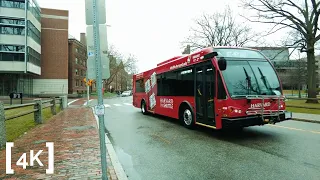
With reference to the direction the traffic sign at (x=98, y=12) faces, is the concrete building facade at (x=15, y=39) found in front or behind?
in front

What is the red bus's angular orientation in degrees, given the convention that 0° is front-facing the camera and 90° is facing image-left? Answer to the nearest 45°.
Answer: approximately 315°

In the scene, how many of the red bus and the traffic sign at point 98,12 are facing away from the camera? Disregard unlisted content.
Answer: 1

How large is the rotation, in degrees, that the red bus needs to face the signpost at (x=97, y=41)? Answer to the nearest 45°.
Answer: approximately 90° to its right

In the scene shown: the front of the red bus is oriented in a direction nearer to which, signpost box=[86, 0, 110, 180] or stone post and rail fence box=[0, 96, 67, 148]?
the signpost

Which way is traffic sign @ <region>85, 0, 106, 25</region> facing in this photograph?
away from the camera

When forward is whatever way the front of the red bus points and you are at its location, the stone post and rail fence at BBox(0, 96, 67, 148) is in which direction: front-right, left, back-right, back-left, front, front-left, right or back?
back-right

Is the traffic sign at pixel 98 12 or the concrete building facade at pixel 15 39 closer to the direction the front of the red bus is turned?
the traffic sign

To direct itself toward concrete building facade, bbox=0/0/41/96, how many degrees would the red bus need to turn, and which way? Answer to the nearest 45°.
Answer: approximately 180°

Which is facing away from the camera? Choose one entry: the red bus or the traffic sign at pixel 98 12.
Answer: the traffic sign
